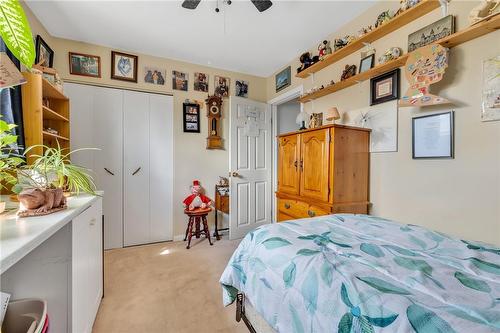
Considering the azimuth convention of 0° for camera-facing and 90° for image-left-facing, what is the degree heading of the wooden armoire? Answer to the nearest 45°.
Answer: approximately 45°

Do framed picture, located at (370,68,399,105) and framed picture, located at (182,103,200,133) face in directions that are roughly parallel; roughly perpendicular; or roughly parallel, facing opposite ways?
roughly perpendicular

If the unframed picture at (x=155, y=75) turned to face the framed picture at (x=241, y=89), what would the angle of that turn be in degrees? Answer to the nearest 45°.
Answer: approximately 90° to its left

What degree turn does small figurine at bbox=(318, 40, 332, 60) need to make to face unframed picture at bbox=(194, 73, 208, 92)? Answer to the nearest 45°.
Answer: approximately 45° to its right

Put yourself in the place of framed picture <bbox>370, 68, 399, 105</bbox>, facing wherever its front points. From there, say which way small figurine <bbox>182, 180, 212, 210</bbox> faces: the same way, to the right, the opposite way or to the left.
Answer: to the left

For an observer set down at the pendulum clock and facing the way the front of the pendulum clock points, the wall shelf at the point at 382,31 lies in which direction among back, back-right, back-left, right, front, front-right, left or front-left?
front-left

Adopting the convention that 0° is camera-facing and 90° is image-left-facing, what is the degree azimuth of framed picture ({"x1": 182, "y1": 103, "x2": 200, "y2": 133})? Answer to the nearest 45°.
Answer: approximately 0°

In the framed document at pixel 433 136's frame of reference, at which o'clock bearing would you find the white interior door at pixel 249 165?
The white interior door is roughly at 2 o'clock from the framed document.

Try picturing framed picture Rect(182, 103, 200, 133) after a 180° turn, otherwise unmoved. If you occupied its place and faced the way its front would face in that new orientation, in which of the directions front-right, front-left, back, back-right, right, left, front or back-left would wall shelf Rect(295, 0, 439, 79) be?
back-right

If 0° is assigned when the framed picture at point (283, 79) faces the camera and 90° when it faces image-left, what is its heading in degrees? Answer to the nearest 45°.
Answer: approximately 45°

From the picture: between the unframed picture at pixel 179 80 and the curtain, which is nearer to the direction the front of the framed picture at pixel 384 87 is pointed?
the curtain

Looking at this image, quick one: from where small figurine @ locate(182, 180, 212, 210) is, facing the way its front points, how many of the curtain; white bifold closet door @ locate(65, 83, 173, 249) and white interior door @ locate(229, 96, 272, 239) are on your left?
1

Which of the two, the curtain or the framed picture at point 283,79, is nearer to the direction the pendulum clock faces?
the curtain

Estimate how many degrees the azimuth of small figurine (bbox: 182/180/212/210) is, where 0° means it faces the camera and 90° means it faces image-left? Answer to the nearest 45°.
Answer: approximately 0°

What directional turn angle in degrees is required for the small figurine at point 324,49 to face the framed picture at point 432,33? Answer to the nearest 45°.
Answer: approximately 90° to its left

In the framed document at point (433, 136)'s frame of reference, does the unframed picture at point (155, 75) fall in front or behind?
in front
